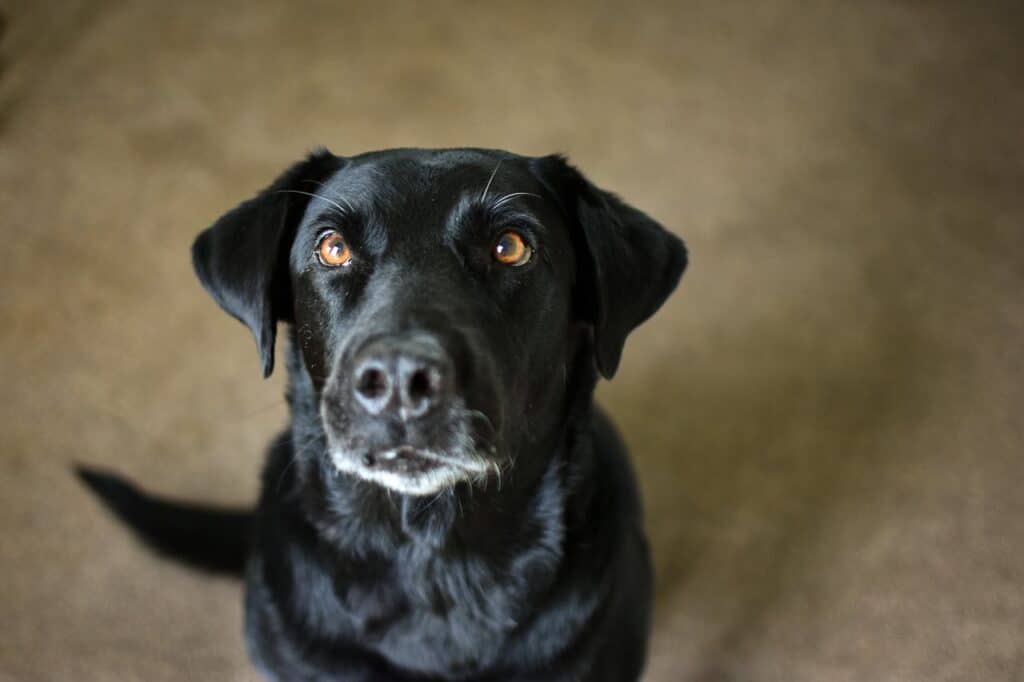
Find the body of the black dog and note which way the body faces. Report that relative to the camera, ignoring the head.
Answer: toward the camera
